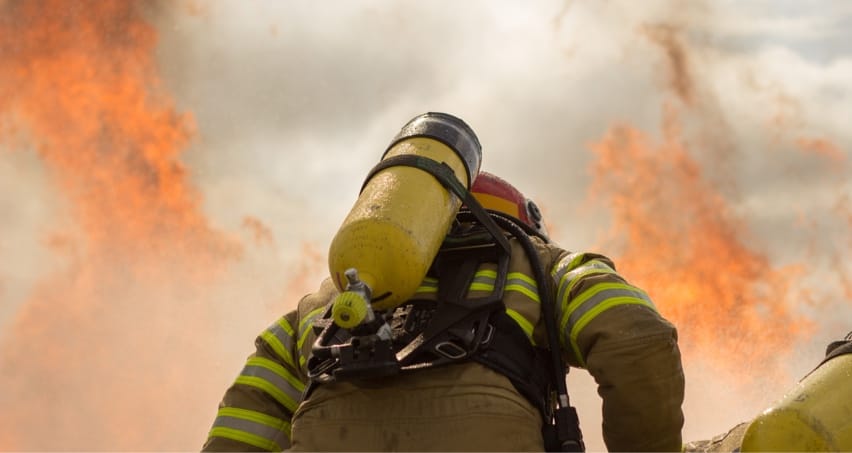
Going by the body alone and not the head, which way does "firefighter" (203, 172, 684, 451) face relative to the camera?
away from the camera
